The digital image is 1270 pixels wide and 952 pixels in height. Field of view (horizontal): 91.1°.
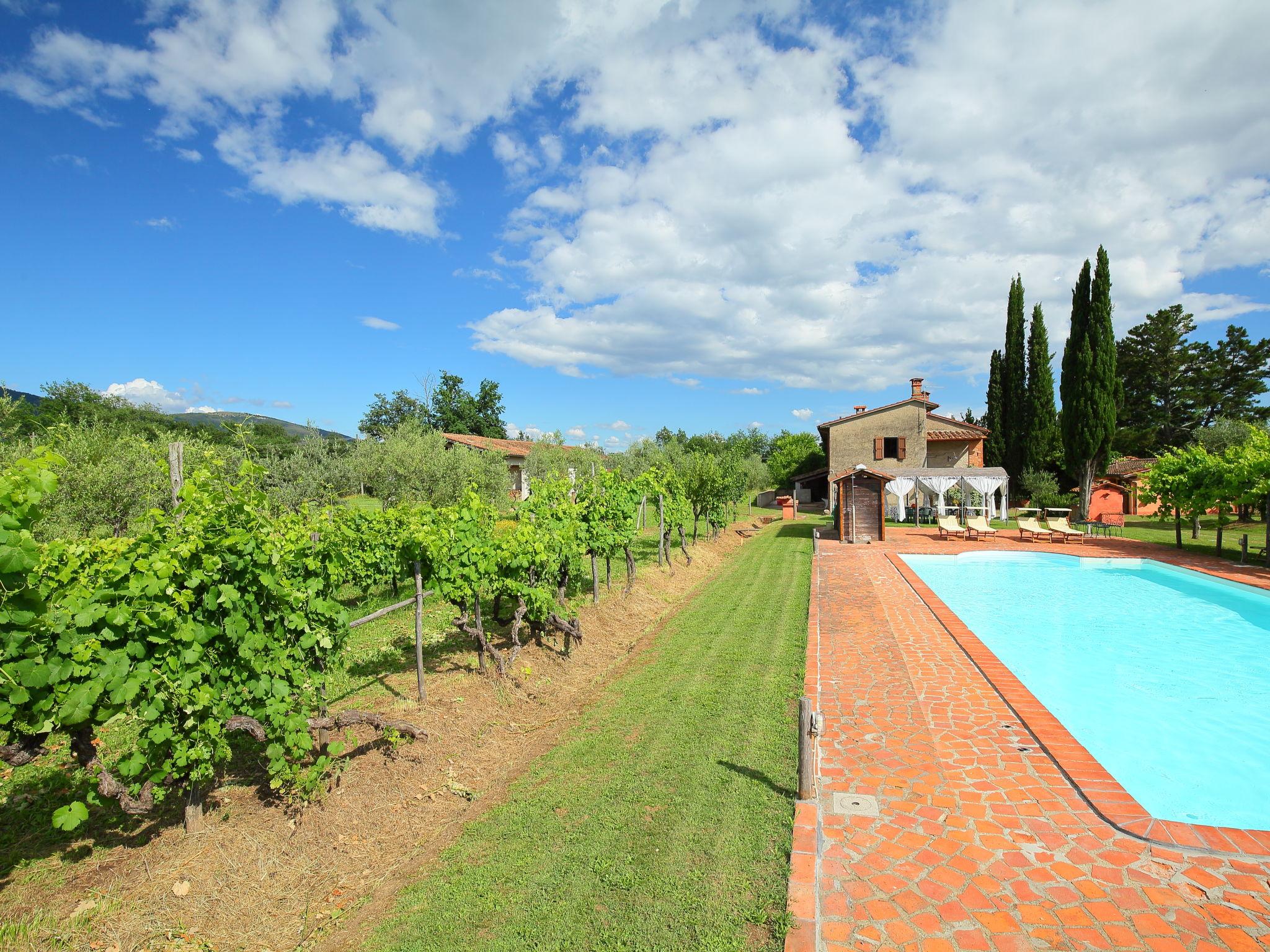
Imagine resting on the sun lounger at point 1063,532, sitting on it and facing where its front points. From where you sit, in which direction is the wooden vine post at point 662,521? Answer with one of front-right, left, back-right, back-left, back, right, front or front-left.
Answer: right

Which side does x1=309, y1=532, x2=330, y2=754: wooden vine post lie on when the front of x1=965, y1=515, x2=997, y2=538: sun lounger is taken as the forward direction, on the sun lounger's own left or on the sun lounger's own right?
on the sun lounger's own right

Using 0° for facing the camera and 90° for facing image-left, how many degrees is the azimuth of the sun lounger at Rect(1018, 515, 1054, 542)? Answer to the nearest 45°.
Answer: approximately 315°

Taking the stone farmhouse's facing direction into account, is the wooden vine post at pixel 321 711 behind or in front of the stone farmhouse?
in front

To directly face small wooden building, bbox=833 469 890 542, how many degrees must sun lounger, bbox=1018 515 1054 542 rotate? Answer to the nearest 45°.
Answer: approximately 90° to its right

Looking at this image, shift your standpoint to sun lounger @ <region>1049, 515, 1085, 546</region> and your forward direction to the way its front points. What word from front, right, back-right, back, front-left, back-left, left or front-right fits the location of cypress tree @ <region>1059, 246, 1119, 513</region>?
back-left

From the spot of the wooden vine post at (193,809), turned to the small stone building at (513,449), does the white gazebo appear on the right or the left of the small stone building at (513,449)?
right

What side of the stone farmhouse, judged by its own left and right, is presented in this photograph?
front

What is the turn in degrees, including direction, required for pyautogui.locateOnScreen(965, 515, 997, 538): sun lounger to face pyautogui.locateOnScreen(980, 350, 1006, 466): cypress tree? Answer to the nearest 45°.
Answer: approximately 135° to its left

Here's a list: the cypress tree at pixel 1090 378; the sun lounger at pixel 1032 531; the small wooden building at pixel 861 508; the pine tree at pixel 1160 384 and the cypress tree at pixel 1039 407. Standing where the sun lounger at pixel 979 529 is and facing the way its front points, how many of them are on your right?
1

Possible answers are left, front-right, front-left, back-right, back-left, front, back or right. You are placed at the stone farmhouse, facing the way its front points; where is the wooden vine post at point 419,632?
front

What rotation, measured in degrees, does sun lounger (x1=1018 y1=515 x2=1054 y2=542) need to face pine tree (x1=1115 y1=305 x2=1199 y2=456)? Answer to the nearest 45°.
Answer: approximately 135° to its left

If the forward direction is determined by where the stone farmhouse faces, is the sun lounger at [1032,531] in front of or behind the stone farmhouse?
in front

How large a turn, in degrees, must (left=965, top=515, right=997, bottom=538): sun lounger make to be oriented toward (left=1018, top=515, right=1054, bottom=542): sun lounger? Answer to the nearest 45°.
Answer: approximately 45° to its left

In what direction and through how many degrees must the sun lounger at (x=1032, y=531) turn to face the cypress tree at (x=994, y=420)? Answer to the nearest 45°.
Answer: approximately 135° to its left

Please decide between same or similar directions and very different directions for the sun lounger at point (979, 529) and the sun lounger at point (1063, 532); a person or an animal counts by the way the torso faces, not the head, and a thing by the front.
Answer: same or similar directions

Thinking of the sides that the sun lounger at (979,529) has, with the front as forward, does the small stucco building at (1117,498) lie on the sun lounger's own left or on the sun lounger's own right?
on the sun lounger's own left
